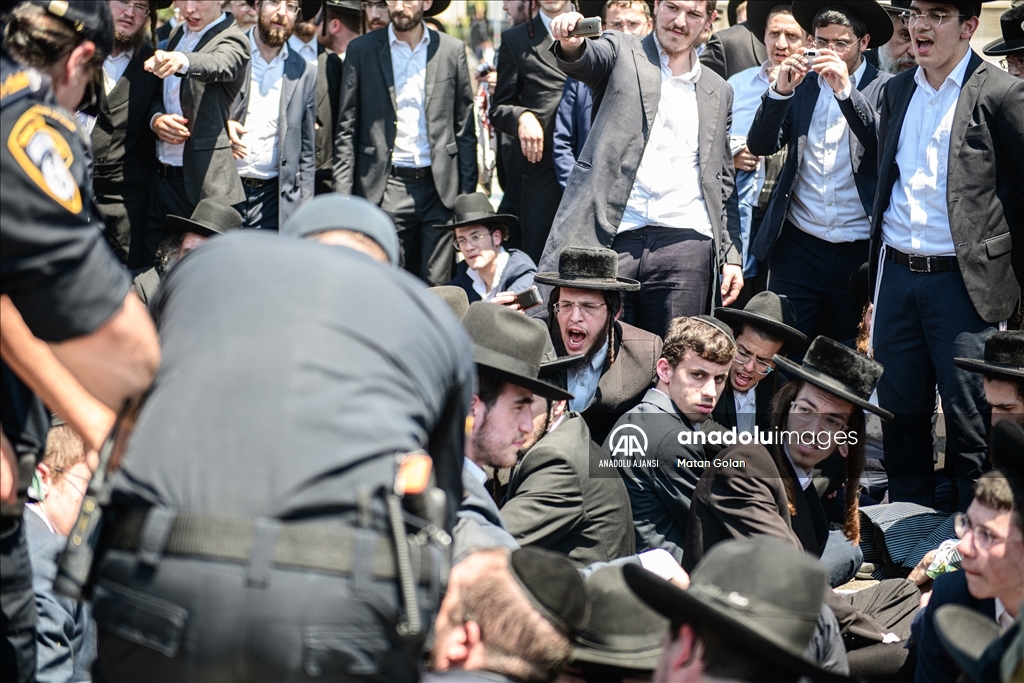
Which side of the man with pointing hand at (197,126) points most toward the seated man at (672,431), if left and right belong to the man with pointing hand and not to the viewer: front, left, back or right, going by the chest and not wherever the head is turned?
left

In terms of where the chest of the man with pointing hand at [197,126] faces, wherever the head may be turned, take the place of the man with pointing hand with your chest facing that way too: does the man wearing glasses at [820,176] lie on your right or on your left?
on your left

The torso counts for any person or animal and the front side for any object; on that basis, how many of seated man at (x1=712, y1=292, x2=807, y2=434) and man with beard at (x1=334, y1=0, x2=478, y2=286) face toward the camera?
2

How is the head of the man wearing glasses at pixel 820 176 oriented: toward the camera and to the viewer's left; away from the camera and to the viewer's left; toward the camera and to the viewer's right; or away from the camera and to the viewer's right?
toward the camera and to the viewer's left

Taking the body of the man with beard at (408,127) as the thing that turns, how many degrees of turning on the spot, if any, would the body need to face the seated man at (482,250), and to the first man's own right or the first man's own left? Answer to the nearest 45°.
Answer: approximately 45° to the first man's own left

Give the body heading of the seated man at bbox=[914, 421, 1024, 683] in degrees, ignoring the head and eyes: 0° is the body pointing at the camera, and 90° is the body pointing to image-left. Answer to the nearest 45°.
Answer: approximately 45°

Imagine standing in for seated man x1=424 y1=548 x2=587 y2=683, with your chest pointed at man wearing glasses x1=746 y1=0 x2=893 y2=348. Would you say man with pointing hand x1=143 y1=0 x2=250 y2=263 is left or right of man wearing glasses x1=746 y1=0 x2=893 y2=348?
left
